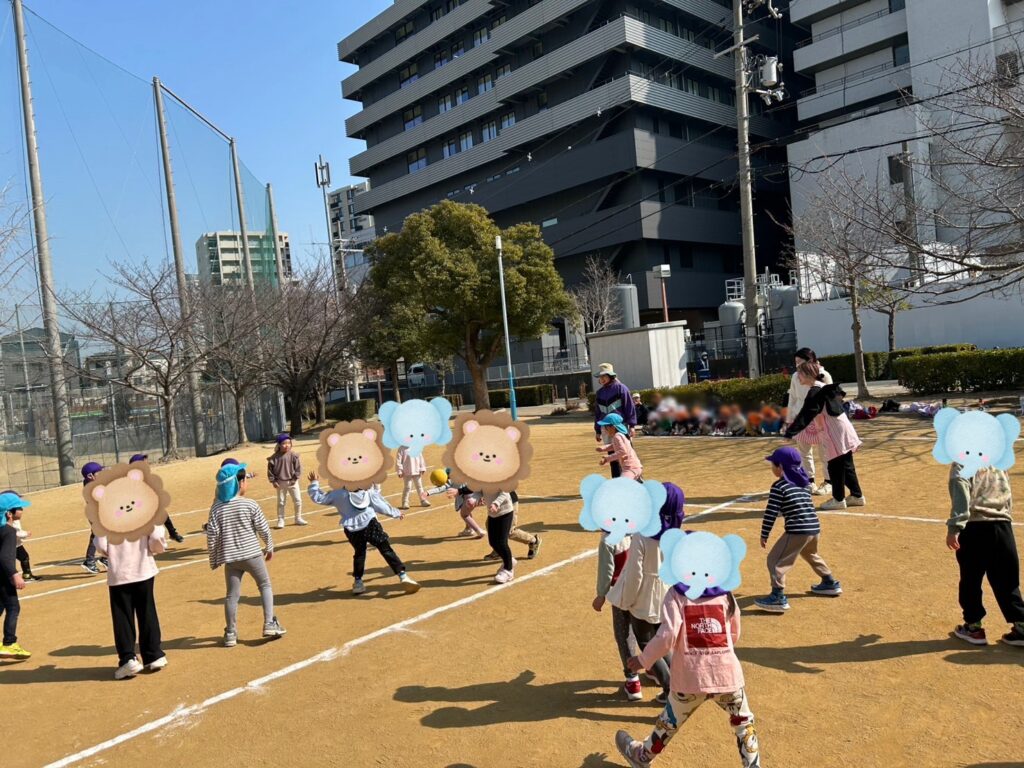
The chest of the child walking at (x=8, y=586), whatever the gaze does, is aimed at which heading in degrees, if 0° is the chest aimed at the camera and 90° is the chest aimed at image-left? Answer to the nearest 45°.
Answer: approximately 270°

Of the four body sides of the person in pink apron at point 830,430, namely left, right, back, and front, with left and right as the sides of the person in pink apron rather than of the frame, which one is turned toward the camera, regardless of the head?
left

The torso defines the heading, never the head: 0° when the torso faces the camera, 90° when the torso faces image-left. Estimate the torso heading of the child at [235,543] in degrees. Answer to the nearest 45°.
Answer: approximately 225°

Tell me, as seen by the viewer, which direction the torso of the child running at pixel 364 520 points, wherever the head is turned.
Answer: away from the camera

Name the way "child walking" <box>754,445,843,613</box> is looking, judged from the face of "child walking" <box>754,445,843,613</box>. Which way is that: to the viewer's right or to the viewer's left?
to the viewer's left

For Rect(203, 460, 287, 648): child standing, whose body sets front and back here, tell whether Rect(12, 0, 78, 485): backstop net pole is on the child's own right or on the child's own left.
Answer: on the child's own left

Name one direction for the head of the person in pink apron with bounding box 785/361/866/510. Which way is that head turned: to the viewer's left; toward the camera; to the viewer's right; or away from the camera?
to the viewer's left

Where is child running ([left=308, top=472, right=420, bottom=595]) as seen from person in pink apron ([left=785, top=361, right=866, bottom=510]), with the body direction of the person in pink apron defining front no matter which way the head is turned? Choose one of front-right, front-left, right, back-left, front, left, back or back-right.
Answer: front-left

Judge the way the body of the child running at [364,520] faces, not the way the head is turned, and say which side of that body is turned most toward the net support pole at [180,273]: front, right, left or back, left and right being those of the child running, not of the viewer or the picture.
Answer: front

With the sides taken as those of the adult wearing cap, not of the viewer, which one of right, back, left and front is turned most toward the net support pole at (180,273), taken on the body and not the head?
right

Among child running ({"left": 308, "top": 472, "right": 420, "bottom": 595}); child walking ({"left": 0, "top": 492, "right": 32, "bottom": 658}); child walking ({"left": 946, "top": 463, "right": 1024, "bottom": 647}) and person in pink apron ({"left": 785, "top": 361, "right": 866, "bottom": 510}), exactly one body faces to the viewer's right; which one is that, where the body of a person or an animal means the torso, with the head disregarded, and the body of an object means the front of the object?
child walking ({"left": 0, "top": 492, "right": 32, "bottom": 658})

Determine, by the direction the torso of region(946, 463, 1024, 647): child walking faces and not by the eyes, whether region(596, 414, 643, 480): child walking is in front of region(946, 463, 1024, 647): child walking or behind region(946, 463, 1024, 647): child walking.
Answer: in front
